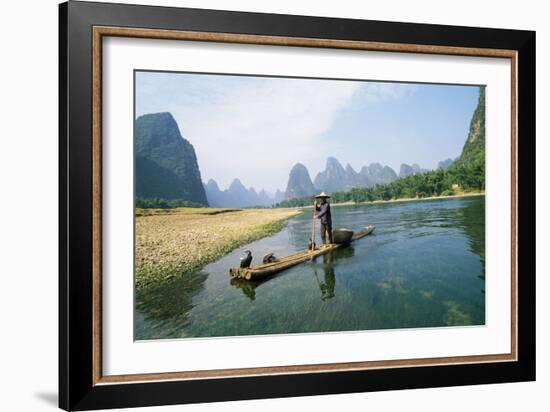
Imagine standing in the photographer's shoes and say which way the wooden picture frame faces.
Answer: facing the viewer and to the right of the viewer
